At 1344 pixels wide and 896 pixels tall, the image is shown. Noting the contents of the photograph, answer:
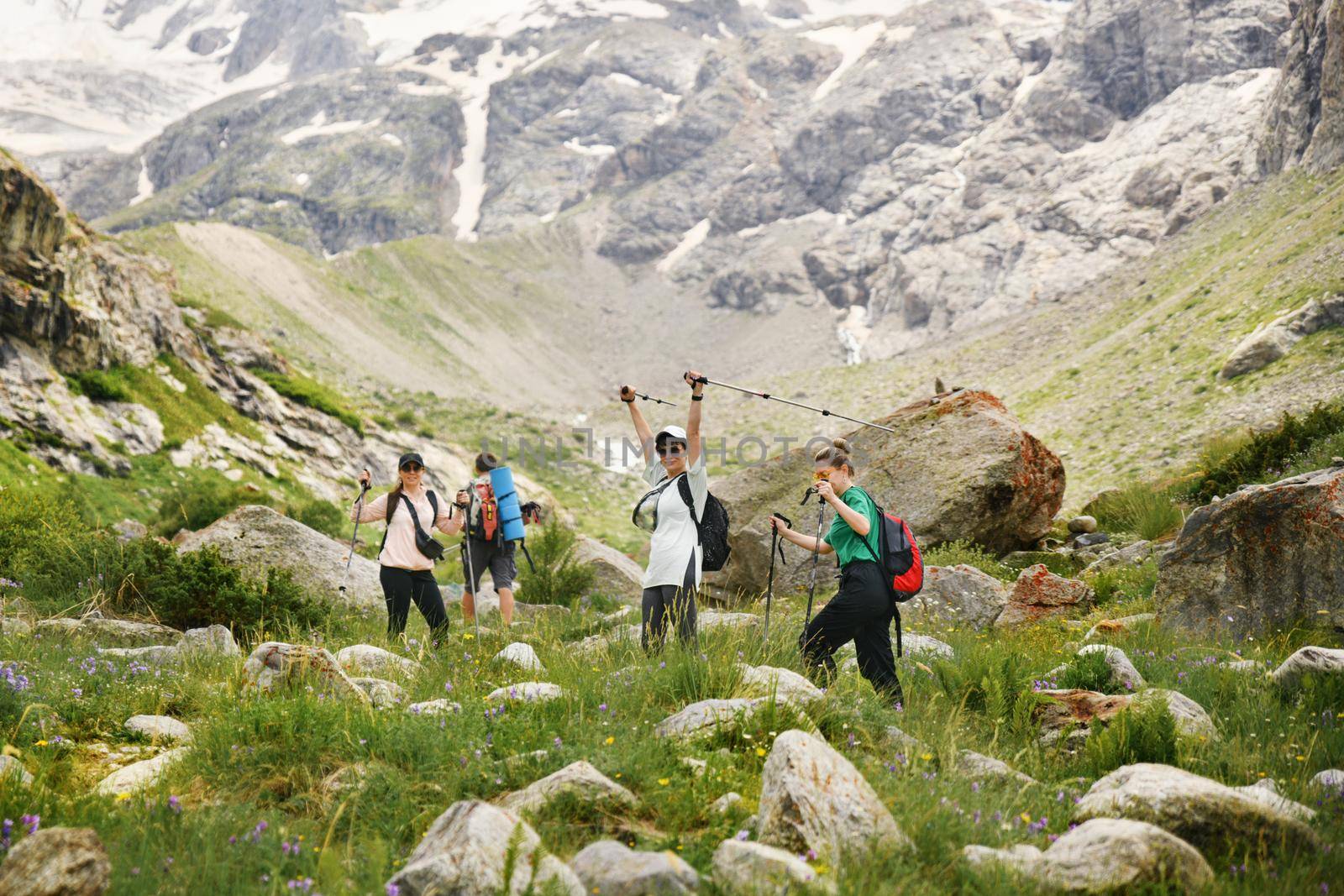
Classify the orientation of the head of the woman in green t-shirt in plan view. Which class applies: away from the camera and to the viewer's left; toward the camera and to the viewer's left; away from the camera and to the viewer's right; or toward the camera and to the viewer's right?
toward the camera and to the viewer's left

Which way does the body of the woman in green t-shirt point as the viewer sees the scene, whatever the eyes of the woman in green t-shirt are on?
to the viewer's left

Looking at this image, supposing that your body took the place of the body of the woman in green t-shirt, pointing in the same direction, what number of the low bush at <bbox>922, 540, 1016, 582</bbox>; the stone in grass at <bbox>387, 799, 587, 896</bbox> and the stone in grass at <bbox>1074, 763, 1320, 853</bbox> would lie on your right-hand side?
1

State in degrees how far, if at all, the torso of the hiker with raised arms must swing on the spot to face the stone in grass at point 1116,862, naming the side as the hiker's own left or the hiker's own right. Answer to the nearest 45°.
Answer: approximately 45° to the hiker's own left

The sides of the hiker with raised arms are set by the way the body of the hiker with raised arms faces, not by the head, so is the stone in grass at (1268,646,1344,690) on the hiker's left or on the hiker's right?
on the hiker's left

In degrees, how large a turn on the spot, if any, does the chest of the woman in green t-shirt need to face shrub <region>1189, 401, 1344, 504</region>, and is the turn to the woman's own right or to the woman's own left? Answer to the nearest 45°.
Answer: approximately 135° to the woman's own right

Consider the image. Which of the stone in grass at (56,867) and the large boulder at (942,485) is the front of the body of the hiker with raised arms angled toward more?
the stone in grass

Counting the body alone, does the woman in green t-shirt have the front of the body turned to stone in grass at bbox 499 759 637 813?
no

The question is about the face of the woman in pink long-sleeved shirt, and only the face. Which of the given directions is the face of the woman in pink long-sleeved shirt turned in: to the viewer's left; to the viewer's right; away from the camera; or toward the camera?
toward the camera

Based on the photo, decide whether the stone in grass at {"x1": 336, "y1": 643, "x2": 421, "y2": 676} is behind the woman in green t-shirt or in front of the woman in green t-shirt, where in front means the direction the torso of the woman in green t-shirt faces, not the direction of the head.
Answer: in front

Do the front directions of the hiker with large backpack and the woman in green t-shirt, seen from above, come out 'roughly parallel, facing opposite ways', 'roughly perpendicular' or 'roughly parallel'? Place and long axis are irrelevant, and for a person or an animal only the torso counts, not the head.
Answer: roughly perpendicular
